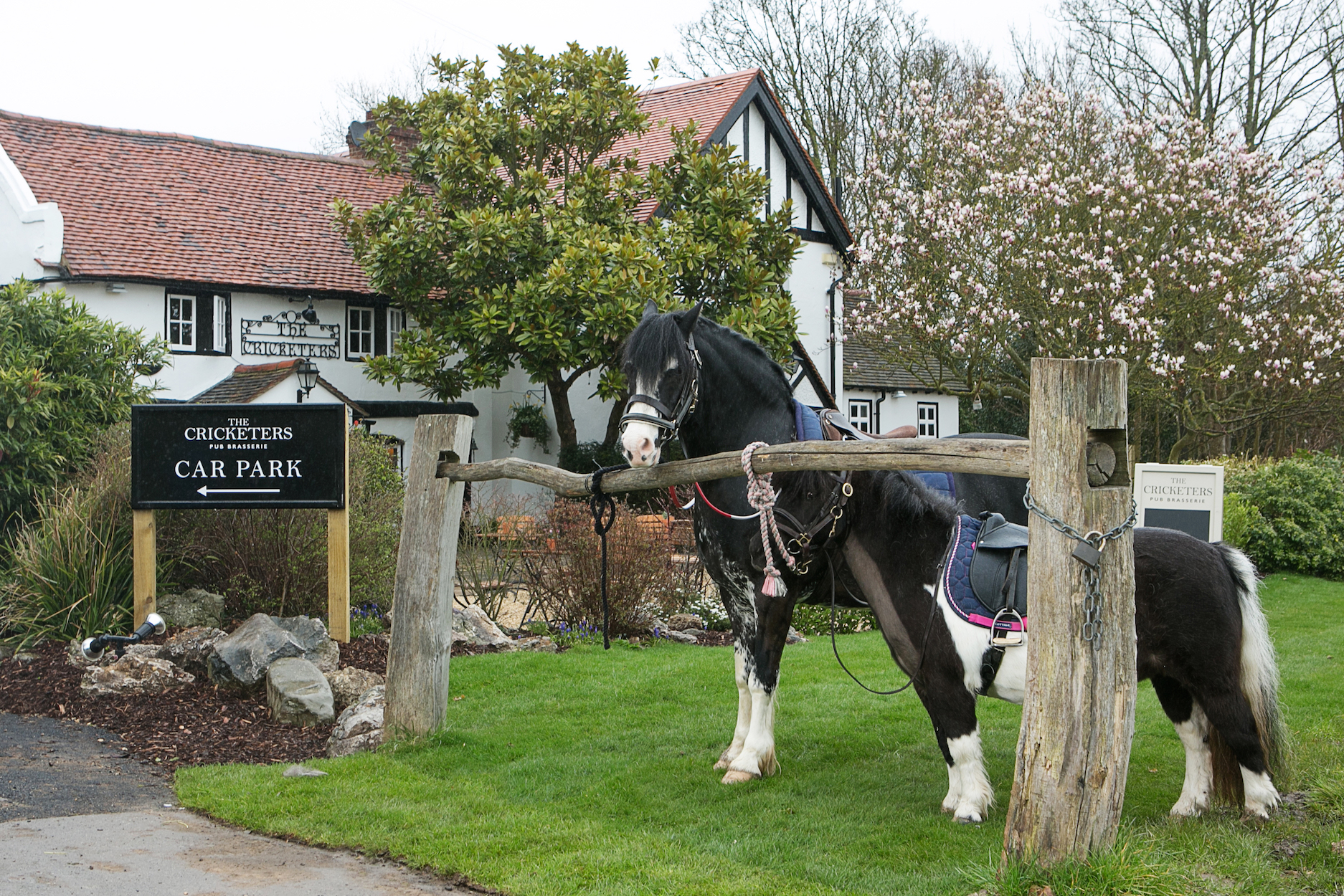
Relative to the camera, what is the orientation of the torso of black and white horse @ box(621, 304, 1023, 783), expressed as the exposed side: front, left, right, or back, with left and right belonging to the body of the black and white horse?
left

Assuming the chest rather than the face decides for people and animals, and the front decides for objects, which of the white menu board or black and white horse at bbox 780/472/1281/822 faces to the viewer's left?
the black and white horse

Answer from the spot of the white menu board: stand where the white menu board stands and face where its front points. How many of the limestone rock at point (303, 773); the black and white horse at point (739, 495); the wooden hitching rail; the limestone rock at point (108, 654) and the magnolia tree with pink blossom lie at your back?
1

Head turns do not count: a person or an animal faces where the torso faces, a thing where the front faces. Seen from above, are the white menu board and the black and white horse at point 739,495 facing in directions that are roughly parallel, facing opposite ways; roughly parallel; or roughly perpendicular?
roughly perpendicular

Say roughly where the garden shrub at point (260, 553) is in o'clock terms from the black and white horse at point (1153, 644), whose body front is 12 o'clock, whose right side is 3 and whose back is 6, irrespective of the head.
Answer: The garden shrub is roughly at 1 o'clock from the black and white horse.

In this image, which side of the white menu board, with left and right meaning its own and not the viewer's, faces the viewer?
front

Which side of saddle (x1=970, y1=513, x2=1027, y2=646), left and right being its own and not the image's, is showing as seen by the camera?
left

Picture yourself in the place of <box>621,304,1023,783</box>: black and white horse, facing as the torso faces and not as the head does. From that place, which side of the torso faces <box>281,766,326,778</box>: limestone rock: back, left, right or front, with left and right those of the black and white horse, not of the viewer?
front

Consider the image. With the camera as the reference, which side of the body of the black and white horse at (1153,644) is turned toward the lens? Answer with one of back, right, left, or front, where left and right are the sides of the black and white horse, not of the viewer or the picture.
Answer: left

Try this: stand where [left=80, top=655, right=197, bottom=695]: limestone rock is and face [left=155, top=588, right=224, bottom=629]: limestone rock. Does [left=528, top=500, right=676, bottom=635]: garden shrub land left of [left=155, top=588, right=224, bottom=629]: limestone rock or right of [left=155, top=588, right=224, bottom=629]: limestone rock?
right

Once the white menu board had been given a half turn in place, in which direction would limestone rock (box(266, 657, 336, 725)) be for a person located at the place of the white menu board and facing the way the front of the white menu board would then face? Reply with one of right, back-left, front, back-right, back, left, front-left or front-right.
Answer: back-left

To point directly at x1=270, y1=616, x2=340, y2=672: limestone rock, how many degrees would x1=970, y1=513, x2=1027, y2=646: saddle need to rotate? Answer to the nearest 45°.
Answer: approximately 45° to its right

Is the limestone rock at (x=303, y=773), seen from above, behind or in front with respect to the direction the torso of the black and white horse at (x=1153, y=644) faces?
in front

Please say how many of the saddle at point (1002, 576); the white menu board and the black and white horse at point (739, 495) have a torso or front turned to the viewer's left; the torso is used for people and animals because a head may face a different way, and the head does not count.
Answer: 2

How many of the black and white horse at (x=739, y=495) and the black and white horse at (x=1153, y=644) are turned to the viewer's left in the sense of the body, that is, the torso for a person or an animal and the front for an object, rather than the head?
2

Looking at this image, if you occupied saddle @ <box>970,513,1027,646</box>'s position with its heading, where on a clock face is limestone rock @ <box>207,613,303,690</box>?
The limestone rock is roughly at 1 o'clock from the saddle.

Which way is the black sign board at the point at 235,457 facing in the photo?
toward the camera

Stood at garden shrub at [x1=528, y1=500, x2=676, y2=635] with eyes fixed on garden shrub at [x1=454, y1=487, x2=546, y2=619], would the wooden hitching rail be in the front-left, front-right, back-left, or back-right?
back-left
